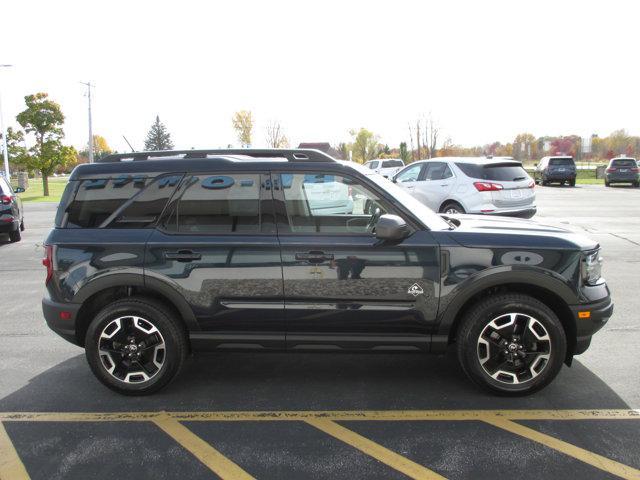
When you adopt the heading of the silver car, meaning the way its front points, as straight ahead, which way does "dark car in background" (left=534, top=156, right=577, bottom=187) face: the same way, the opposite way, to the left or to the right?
the same way

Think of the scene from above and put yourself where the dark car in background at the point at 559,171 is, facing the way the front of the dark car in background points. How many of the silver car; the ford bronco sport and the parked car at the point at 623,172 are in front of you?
0

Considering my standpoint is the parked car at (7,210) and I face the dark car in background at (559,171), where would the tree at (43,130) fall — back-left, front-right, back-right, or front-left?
front-left

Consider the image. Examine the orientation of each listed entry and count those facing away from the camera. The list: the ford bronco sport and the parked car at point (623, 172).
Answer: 1

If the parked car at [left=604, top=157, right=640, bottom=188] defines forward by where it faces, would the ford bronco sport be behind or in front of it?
behind

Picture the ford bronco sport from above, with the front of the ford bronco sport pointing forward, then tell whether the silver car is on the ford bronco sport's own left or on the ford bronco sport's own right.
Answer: on the ford bronco sport's own left

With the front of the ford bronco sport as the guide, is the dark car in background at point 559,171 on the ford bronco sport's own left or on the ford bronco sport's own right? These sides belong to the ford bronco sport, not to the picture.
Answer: on the ford bronco sport's own left

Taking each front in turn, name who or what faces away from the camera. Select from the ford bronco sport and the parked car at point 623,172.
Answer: the parked car

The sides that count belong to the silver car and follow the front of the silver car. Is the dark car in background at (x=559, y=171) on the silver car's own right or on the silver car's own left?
on the silver car's own right

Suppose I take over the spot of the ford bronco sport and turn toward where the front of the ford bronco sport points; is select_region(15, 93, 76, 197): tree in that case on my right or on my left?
on my left

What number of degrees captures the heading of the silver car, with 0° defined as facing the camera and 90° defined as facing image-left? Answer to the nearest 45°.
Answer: approximately 135°

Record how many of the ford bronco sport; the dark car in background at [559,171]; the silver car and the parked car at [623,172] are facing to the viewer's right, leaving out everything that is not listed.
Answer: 1

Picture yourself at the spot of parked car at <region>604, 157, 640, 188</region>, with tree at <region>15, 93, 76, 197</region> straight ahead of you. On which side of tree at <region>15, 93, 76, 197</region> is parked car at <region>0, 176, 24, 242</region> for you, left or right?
left

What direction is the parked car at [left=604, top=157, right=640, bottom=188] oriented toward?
away from the camera

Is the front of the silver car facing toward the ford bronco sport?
no

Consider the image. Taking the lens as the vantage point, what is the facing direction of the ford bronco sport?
facing to the right of the viewer
